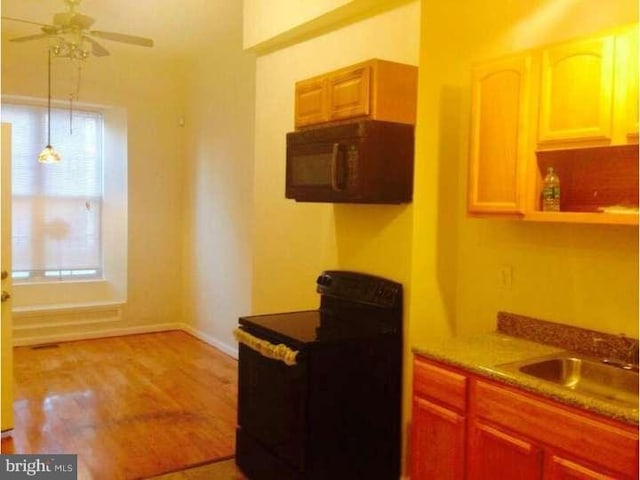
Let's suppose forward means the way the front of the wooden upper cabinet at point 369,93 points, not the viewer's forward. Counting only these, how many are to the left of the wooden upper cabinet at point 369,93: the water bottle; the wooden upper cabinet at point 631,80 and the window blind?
2

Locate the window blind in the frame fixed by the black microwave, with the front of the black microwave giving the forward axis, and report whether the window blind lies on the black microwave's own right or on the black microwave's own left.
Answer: on the black microwave's own right

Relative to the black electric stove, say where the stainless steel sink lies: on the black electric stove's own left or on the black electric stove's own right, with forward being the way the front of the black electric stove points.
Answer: on the black electric stove's own left

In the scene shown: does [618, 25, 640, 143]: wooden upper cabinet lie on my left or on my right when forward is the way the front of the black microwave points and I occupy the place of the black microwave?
on my left

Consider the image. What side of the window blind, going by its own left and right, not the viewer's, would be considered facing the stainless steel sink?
front

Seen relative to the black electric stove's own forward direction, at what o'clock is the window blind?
The window blind is roughly at 3 o'clock from the black electric stove.

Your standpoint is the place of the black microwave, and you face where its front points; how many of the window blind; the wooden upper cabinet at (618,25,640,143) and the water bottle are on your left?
2

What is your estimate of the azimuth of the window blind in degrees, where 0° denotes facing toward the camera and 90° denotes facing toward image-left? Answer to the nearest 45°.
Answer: approximately 0°

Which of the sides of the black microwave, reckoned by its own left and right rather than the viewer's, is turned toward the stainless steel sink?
left

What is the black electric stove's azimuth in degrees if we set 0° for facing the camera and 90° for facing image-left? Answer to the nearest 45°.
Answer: approximately 45°

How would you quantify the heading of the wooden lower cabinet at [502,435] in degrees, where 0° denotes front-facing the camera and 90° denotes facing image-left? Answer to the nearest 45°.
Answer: approximately 45°
